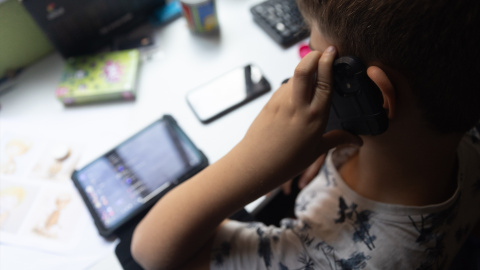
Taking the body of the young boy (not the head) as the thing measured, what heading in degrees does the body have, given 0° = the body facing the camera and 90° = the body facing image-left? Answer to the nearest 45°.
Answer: approximately 135°

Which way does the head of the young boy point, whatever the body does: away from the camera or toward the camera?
away from the camera

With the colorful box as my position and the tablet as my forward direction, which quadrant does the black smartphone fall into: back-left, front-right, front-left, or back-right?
front-left

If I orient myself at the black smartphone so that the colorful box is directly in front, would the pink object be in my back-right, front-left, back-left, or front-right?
back-right
